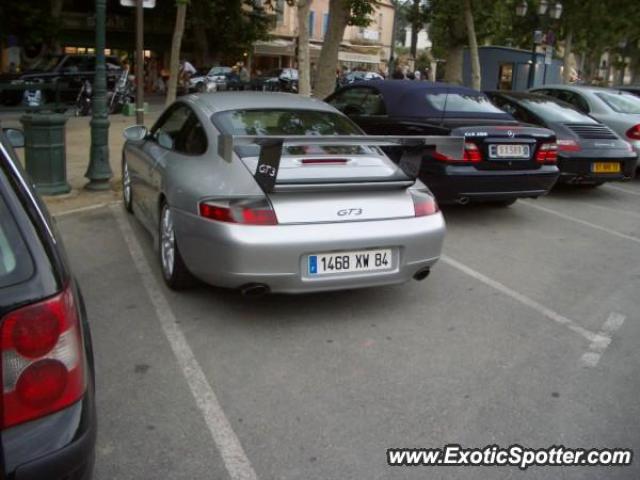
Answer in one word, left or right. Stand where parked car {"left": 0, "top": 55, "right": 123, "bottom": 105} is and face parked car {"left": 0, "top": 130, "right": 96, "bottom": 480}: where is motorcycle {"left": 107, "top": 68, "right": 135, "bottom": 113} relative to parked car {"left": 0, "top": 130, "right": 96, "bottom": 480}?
left

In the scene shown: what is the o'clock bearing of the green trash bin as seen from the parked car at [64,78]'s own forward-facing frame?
The green trash bin is roughly at 9 o'clock from the parked car.

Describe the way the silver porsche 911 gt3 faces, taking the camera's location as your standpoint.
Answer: facing away from the viewer and to the left of the viewer

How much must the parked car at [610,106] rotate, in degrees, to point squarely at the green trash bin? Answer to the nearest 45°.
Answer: approximately 90° to its left

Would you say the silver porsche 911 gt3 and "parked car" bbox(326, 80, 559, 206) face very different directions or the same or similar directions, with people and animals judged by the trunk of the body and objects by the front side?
same or similar directions

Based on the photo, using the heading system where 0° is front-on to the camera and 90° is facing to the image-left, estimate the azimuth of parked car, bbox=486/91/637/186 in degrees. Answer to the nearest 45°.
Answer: approximately 135°

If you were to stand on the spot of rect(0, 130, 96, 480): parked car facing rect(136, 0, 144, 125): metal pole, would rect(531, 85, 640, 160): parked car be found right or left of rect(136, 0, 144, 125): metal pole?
right

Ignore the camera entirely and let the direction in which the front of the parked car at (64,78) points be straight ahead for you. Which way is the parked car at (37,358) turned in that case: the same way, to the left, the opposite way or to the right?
to the right

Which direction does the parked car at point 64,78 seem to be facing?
to the viewer's left

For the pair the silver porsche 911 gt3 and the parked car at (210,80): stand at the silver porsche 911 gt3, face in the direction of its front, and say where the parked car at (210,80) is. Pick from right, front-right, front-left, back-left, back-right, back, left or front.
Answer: front-right

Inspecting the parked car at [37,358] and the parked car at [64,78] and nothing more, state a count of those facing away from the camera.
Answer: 1

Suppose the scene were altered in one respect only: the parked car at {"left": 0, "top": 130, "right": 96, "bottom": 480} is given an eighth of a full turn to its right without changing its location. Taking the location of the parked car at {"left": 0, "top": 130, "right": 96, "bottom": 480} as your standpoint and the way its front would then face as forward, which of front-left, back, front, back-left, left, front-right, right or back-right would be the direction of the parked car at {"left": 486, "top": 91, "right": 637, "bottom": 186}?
front

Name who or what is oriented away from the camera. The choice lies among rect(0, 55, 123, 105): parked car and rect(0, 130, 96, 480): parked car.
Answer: rect(0, 130, 96, 480): parked car

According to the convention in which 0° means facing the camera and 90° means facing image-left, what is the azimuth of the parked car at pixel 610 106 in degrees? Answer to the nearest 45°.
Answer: approximately 135°

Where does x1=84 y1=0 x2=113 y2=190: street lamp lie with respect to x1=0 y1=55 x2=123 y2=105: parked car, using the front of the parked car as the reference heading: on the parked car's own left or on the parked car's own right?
on the parked car's own left

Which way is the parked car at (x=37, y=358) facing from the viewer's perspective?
away from the camera
